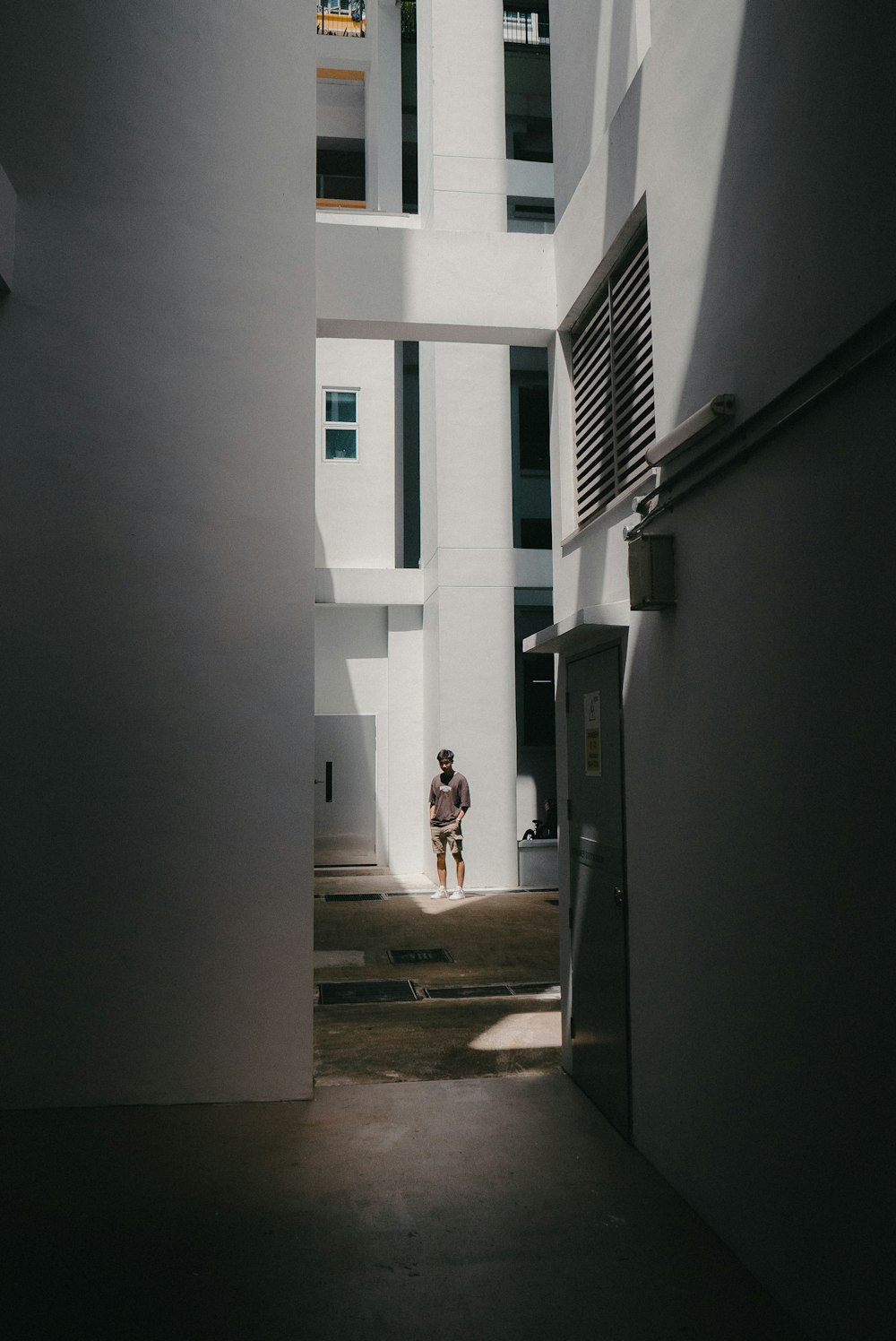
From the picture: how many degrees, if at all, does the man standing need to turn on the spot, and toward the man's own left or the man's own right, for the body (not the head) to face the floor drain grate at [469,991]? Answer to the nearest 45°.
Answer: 0° — they already face it

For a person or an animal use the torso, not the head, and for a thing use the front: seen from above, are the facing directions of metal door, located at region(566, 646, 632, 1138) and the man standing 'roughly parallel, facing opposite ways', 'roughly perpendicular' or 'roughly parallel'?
roughly perpendicular

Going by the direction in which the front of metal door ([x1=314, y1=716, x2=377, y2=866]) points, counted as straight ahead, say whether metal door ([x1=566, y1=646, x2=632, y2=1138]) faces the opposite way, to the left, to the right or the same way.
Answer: to the right

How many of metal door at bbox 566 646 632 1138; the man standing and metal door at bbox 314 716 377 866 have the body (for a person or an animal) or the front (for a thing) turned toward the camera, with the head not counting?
2

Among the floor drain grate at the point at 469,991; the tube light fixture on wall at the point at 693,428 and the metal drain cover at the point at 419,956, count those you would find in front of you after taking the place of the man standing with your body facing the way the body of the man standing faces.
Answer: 3

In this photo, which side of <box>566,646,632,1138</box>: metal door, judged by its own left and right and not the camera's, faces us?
left

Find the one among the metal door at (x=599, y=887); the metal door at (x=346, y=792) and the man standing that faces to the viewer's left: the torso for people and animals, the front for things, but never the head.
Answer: the metal door at (x=599, y=887)

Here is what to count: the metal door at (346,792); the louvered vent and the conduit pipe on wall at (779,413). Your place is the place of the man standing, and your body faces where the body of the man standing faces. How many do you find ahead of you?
2
